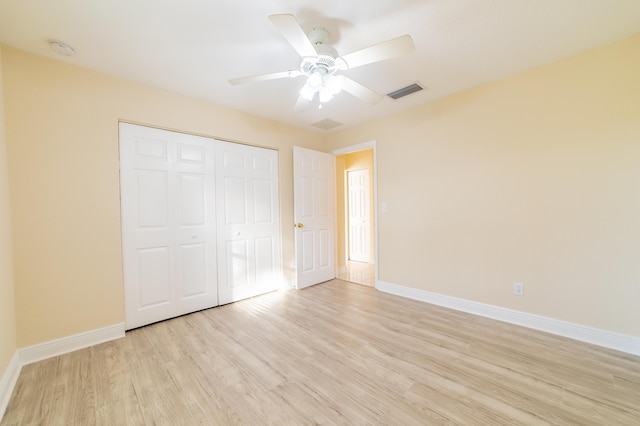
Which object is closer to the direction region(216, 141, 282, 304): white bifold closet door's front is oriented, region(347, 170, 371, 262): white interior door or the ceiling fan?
the ceiling fan

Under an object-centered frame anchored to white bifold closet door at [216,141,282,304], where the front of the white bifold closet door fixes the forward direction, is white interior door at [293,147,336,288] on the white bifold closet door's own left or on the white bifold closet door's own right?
on the white bifold closet door's own left

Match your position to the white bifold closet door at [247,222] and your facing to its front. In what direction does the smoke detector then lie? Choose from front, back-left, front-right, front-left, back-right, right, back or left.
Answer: right

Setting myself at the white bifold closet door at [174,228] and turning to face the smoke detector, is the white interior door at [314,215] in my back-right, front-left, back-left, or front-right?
back-left

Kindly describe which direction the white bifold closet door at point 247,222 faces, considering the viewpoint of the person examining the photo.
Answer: facing the viewer and to the right of the viewer

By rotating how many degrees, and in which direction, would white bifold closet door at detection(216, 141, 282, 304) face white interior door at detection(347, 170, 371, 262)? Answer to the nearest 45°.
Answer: approximately 90° to its left

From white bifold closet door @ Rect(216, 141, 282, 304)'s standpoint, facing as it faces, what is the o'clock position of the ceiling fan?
The ceiling fan is roughly at 1 o'clock from the white bifold closet door.

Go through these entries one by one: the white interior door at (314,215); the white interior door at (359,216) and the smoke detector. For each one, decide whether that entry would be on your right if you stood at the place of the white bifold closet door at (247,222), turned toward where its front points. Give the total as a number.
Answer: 1
